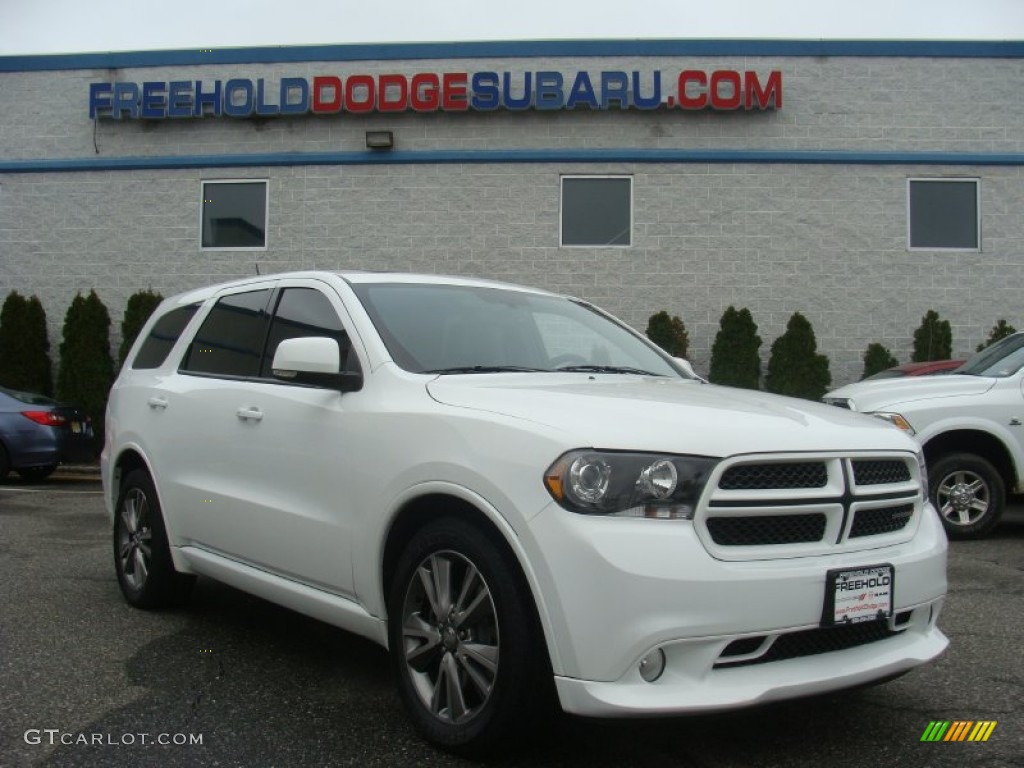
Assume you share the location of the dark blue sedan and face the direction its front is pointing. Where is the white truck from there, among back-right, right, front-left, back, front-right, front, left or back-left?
back

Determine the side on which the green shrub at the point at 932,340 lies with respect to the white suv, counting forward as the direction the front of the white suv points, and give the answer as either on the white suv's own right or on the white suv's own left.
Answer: on the white suv's own left

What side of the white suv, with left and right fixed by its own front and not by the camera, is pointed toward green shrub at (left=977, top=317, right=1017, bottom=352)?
left

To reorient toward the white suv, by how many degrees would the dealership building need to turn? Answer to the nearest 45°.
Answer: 0° — it already faces it

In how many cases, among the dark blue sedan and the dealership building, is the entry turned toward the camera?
1

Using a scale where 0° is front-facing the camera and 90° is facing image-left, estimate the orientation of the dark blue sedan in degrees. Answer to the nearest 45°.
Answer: approximately 135°

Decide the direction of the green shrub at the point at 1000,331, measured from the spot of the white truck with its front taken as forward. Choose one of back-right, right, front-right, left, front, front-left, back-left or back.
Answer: back-right

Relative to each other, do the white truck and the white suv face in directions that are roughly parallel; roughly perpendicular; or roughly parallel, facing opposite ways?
roughly perpendicular
